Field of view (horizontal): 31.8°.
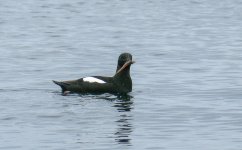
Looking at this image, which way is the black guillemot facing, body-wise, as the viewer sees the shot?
to the viewer's right
